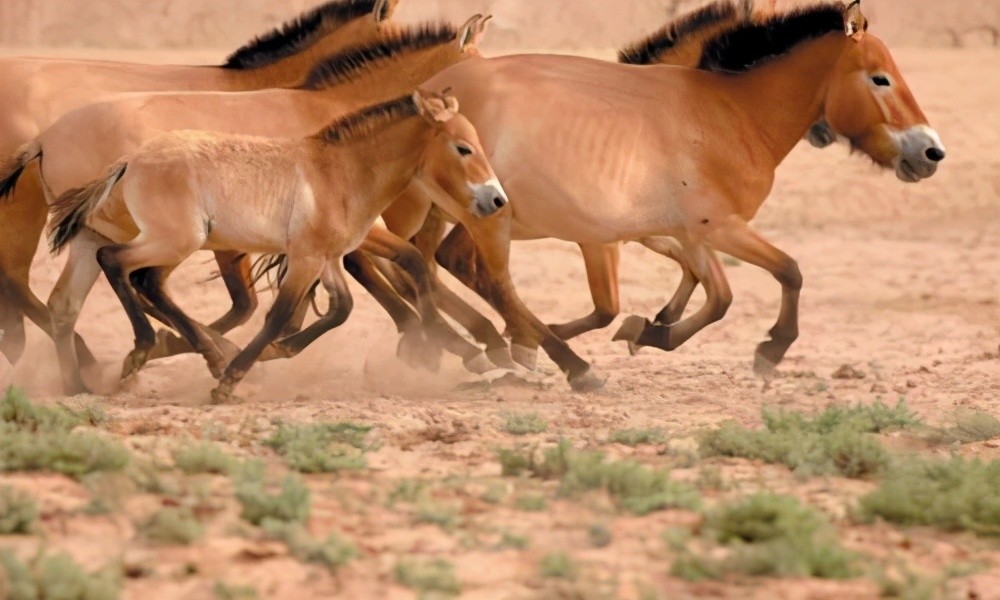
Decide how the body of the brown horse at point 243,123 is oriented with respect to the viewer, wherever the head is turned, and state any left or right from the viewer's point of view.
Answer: facing to the right of the viewer

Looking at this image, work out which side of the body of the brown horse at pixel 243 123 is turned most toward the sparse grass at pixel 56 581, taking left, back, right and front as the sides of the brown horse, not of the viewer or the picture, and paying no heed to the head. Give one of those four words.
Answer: right

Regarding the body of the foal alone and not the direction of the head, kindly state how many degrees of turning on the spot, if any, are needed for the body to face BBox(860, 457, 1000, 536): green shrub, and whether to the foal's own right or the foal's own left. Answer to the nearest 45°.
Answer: approximately 45° to the foal's own right

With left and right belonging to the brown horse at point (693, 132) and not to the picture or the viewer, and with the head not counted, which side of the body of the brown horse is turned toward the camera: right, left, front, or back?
right

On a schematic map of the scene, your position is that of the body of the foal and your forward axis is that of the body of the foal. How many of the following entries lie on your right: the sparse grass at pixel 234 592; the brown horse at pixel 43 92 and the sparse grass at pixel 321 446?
2

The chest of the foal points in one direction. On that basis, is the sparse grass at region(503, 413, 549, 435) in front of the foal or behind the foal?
in front

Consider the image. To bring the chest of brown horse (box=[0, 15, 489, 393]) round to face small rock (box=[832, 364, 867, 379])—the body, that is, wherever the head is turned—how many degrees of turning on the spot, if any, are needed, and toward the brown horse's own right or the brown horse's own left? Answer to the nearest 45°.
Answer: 0° — it already faces it

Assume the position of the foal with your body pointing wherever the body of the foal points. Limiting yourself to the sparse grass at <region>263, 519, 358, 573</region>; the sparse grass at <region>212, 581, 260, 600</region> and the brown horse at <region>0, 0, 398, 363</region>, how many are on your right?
2

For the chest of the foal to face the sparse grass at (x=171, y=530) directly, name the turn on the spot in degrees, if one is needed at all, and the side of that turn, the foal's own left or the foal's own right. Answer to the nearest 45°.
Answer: approximately 90° to the foal's own right

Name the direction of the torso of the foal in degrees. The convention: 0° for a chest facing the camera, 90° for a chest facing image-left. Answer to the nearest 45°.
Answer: approximately 270°

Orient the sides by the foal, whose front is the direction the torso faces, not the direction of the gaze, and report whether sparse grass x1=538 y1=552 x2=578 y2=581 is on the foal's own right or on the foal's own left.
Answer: on the foal's own right

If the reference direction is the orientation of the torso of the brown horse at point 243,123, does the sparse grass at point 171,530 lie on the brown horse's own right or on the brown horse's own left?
on the brown horse's own right

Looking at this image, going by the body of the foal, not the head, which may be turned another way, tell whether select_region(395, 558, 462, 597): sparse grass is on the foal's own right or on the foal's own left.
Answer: on the foal's own right
